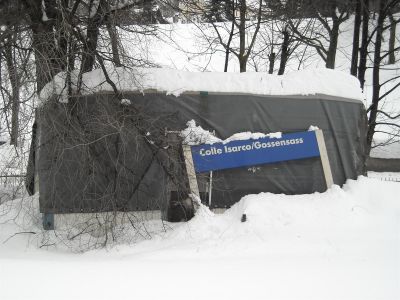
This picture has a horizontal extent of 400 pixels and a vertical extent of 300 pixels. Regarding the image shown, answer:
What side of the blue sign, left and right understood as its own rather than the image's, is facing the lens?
front

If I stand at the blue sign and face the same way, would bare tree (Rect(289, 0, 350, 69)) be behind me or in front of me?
behind
